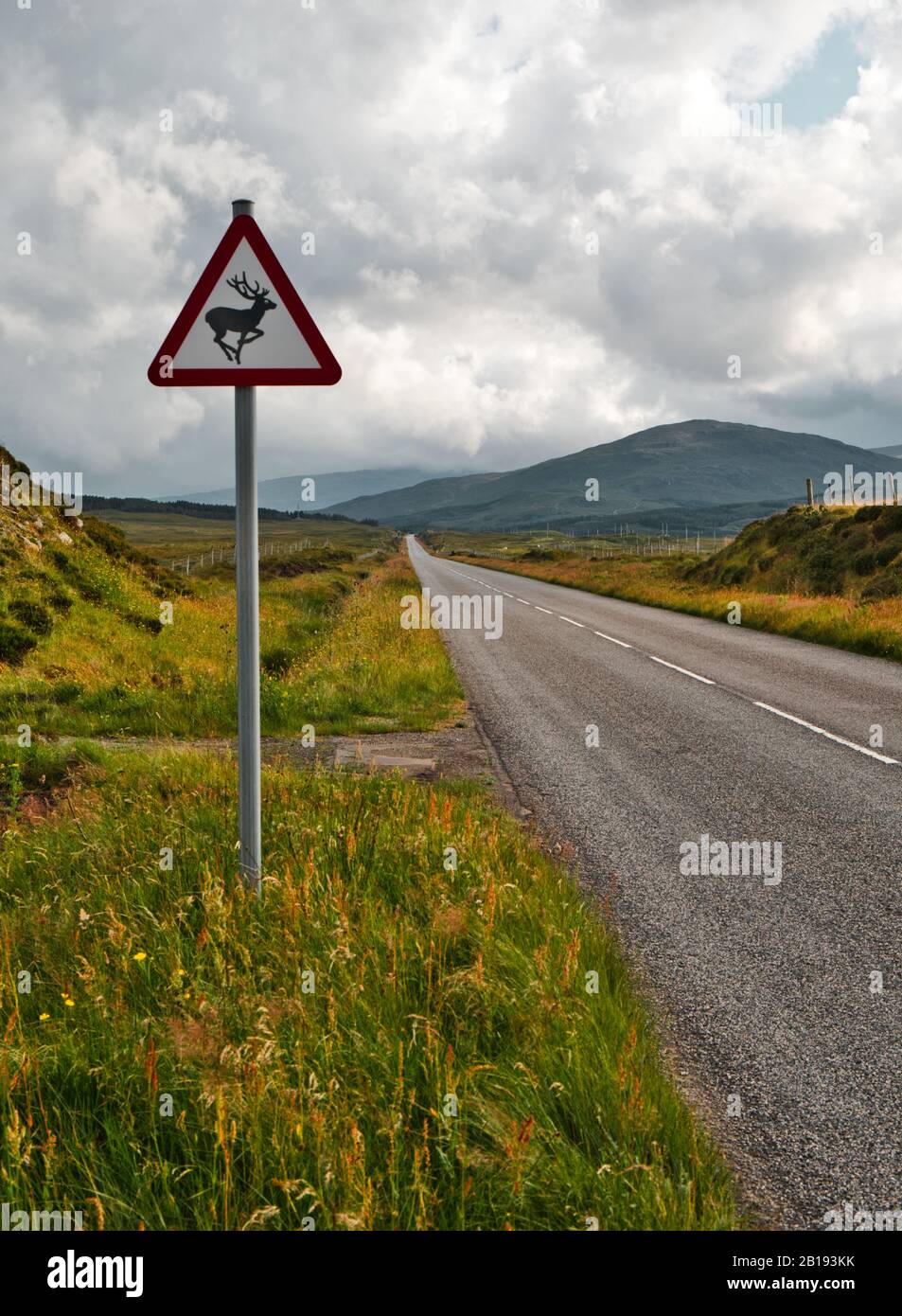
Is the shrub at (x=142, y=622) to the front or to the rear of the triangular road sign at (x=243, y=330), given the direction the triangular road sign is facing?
to the rear

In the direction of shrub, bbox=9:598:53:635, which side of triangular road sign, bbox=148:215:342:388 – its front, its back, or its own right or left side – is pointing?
back

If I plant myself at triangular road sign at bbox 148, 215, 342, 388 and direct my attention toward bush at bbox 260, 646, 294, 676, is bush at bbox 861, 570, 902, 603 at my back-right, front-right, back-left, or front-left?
front-right

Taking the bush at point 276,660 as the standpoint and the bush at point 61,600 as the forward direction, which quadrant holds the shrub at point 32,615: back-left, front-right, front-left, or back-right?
front-left

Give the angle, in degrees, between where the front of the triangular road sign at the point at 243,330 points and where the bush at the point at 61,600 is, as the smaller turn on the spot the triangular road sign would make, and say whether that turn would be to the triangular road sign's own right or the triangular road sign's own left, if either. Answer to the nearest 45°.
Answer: approximately 180°

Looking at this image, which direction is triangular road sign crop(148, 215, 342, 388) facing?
toward the camera

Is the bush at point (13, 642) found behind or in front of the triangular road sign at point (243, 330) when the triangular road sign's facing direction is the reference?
behind

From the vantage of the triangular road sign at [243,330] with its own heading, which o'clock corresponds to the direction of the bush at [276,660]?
The bush is roughly at 6 o'clock from the triangular road sign.
